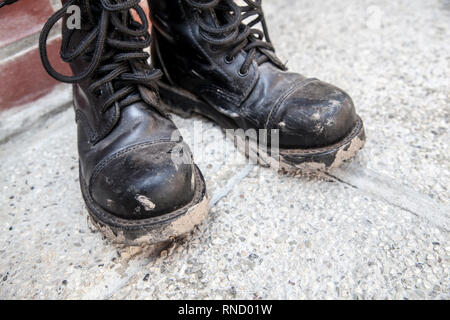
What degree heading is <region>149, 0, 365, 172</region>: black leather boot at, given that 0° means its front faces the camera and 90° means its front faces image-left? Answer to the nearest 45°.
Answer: approximately 315°
